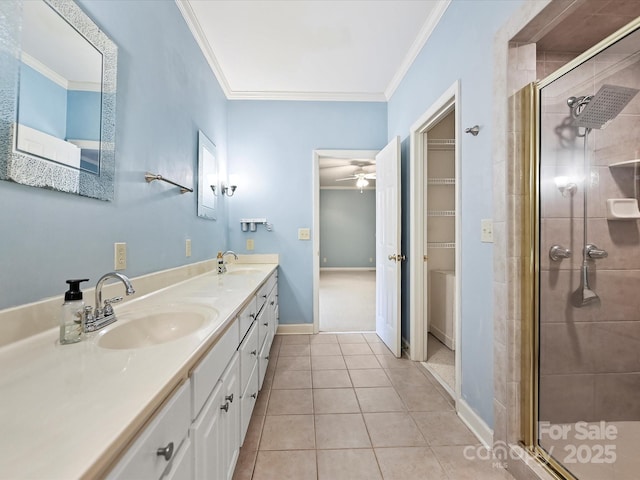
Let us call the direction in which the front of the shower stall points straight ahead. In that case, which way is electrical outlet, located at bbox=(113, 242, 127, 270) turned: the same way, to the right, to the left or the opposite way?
the opposite way

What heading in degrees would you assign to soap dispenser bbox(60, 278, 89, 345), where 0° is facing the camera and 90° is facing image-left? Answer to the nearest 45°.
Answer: approximately 270°

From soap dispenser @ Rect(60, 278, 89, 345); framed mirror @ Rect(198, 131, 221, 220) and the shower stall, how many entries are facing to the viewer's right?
2

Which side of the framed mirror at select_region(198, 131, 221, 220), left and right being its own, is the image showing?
right

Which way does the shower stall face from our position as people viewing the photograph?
facing the viewer and to the left of the viewer

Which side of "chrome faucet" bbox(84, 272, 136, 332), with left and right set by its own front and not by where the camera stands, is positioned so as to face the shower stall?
front

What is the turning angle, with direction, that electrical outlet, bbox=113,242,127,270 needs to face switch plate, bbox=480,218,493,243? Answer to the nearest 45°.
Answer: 0° — it already faces it

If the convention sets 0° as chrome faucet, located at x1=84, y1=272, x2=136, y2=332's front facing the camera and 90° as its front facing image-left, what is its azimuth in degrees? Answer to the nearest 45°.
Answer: approximately 315°

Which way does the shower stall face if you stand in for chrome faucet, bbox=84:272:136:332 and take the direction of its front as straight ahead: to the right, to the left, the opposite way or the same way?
the opposite way

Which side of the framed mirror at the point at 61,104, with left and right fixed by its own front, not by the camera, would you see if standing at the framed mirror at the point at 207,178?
left

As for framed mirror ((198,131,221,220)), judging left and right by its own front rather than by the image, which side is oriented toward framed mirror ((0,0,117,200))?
right

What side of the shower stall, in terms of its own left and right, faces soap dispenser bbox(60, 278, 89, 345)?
front
